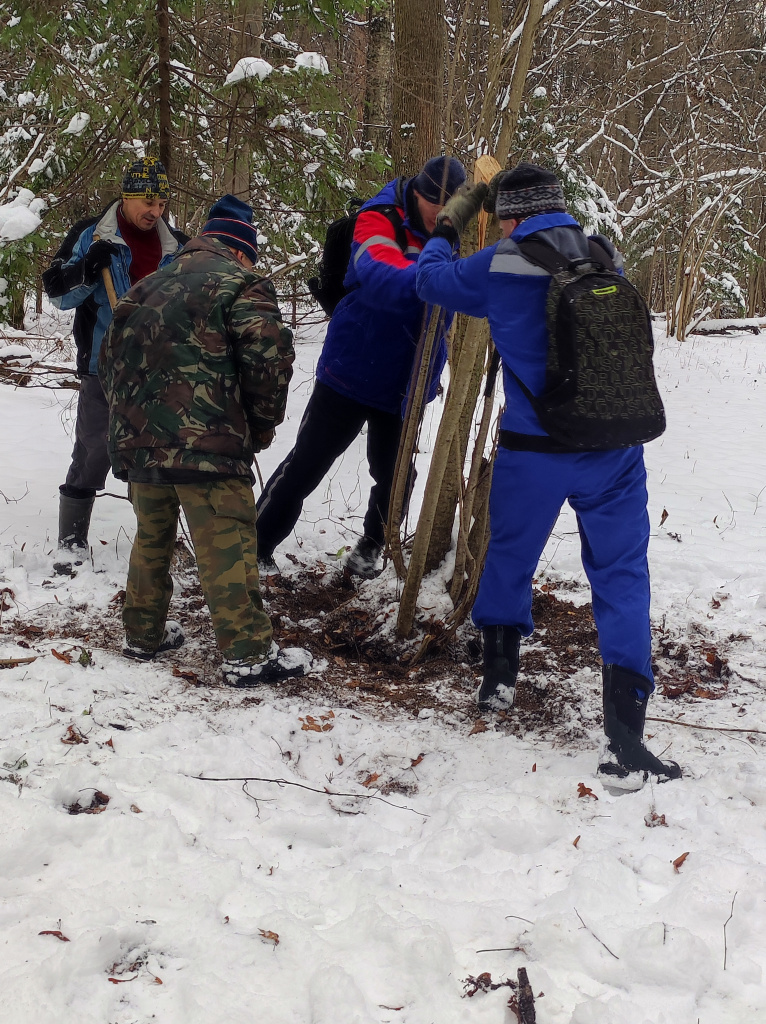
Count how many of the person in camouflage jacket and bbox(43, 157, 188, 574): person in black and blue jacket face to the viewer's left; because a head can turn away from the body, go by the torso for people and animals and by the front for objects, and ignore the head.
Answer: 0

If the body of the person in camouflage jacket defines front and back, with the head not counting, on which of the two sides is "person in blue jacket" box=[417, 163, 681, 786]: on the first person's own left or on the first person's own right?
on the first person's own right

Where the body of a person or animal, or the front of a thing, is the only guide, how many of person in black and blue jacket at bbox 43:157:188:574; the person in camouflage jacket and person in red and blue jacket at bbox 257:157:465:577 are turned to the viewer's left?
0

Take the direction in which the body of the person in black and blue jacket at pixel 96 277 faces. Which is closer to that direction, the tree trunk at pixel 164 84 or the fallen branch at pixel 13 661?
the fallen branch

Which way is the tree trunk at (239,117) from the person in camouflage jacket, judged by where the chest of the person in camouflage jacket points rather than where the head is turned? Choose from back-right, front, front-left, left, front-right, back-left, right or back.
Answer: front-left

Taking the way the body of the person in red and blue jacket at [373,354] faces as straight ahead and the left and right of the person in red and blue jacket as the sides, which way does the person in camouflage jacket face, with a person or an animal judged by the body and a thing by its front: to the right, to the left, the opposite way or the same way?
to the left

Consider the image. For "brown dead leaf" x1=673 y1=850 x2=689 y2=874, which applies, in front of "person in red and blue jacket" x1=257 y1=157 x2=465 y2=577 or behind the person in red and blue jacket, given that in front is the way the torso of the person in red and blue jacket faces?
in front

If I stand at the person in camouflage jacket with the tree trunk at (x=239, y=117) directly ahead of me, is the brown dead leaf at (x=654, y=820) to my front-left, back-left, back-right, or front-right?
back-right

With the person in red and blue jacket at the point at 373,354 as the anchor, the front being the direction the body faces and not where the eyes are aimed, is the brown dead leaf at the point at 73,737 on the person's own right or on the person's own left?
on the person's own right

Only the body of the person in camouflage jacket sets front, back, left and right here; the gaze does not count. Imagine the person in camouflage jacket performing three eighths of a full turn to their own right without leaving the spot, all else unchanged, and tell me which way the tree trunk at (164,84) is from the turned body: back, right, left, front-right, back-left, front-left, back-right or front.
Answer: back

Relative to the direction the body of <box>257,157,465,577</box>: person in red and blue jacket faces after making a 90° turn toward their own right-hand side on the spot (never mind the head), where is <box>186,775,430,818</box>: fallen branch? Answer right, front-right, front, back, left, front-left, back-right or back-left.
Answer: front-left

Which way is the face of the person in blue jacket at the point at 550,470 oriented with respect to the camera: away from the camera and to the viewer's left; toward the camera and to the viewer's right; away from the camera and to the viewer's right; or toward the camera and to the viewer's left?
away from the camera and to the viewer's left

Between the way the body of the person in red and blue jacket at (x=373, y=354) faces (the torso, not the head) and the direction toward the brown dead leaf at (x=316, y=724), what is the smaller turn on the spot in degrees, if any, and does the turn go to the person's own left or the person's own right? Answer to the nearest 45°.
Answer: approximately 45° to the person's own right

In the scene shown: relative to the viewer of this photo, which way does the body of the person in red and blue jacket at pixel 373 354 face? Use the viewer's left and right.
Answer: facing the viewer and to the right of the viewer

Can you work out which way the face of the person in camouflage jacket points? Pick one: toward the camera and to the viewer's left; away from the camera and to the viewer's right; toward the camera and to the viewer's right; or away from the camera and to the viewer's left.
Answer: away from the camera and to the viewer's right

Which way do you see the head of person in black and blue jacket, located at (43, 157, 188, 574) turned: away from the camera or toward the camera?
toward the camera

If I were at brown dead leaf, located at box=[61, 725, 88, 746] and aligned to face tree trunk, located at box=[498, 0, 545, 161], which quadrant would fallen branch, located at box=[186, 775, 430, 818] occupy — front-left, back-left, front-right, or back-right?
front-right

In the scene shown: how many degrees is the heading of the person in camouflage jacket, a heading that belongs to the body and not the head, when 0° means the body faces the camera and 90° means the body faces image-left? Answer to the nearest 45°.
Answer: approximately 225°

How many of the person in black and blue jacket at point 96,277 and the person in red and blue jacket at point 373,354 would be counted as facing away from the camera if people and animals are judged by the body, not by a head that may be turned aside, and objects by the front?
0
